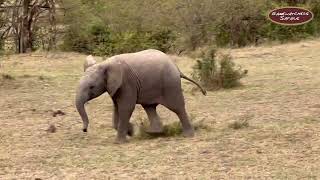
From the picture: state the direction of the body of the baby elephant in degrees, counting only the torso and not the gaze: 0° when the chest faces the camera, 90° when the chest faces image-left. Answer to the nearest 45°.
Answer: approximately 90°

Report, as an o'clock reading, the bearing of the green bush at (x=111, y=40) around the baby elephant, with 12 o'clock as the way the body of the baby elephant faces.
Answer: The green bush is roughly at 3 o'clock from the baby elephant.

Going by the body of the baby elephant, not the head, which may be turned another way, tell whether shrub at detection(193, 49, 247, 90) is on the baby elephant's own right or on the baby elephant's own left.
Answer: on the baby elephant's own right
